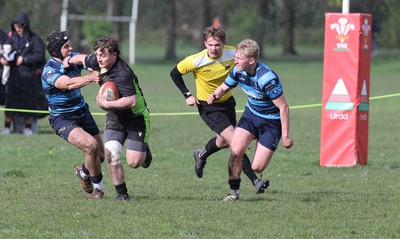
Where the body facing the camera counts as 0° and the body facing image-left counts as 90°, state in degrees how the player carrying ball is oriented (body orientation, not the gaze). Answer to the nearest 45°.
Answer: approximately 45°

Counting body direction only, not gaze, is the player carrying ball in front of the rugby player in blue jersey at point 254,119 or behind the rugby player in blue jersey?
in front

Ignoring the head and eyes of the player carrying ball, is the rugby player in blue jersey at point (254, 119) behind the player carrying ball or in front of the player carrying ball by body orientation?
behind

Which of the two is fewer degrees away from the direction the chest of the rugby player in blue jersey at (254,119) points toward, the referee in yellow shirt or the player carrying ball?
the player carrying ball

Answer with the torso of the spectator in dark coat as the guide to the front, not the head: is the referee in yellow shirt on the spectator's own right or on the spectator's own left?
on the spectator's own left

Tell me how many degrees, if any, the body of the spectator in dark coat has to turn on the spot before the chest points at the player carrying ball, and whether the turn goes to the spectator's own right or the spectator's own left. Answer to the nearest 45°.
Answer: approximately 45° to the spectator's own left

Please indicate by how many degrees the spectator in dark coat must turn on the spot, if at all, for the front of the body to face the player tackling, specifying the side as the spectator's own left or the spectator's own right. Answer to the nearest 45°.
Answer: approximately 45° to the spectator's own left
